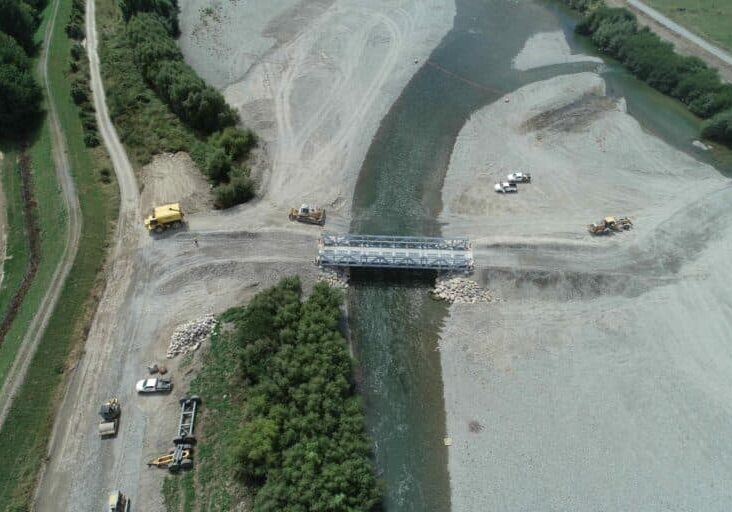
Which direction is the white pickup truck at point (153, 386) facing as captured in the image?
to the viewer's left

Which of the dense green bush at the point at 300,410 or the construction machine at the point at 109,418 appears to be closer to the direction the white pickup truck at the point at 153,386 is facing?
the construction machine

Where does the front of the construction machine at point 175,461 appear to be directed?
to the viewer's left

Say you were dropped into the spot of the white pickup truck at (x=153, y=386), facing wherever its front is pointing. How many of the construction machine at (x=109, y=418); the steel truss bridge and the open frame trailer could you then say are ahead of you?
1

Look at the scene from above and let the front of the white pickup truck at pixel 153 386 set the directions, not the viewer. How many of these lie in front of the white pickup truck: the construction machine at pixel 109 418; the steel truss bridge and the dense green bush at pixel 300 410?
1

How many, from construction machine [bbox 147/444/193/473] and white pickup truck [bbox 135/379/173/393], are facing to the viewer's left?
2

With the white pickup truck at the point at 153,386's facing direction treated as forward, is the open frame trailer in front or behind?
behind
